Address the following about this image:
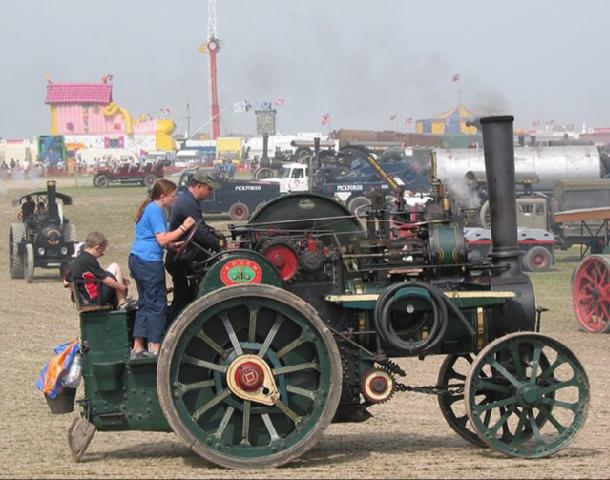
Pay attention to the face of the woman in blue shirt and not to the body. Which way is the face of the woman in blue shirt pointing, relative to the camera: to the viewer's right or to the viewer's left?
to the viewer's right

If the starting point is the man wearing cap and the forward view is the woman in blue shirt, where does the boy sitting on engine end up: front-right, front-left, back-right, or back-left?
front-right

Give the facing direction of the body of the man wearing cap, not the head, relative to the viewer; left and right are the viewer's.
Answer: facing to the right of the viewer

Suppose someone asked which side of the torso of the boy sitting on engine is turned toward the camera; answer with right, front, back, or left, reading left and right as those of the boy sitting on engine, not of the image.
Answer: right

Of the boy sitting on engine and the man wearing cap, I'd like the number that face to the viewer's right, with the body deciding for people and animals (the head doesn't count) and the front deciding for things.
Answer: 2

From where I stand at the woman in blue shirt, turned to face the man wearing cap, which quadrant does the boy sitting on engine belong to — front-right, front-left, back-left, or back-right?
back-left

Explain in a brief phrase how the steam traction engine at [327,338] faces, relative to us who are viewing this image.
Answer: facing to the right of the viewer

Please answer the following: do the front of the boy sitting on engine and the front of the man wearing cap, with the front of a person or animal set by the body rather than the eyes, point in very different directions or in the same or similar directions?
same or similar directions

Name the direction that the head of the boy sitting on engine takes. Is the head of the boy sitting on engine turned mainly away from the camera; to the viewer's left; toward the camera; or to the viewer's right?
to the viewer's right

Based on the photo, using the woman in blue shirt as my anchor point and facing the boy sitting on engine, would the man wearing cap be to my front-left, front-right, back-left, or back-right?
back-right

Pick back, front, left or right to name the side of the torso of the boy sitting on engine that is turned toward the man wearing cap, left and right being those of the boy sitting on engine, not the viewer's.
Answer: front
